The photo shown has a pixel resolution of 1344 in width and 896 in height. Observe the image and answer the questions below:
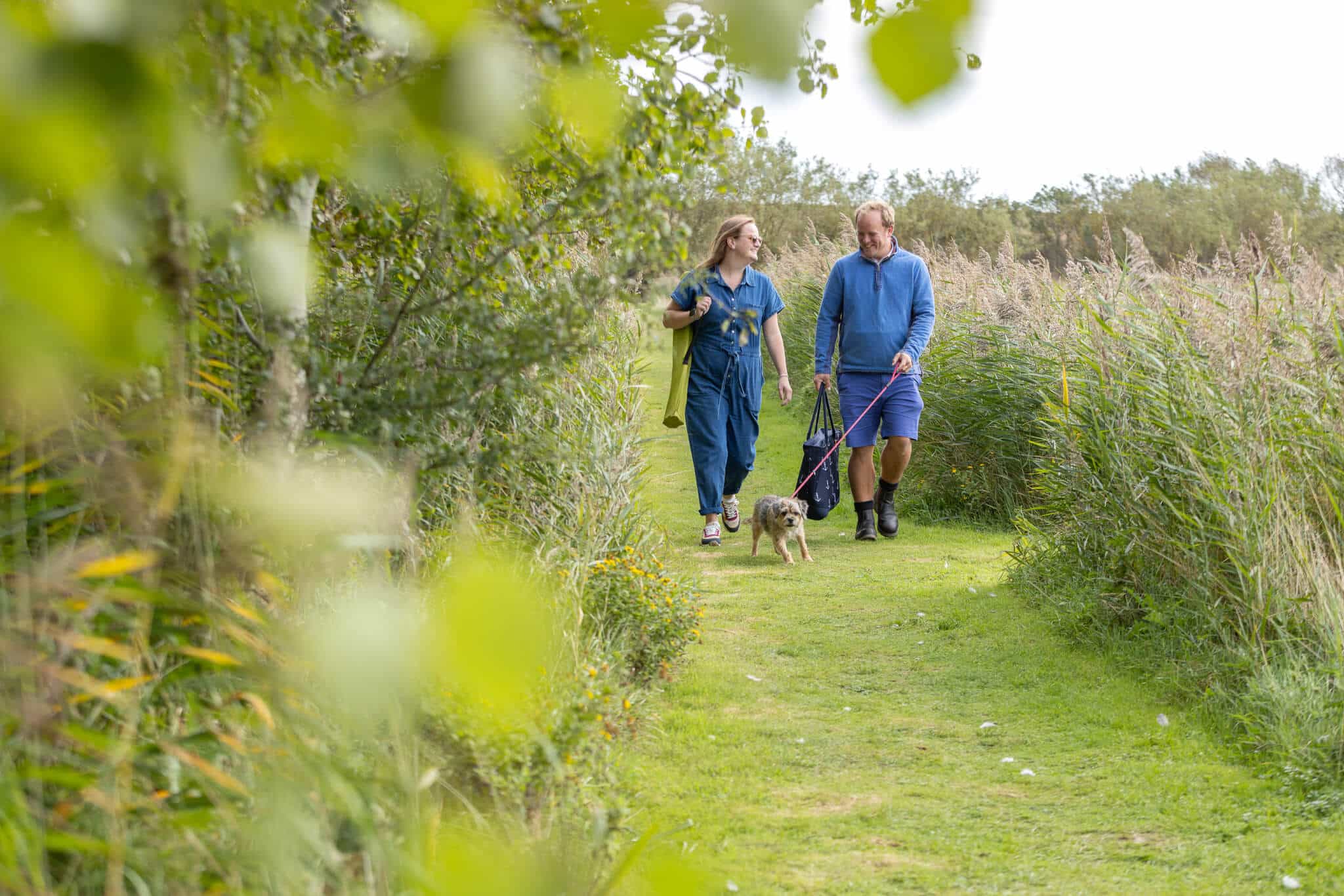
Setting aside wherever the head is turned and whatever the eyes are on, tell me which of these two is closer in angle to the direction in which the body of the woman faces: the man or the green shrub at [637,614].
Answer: the green shrub

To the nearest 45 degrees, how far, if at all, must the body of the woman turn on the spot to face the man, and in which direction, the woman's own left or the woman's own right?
approximately 90° to the woman's own left

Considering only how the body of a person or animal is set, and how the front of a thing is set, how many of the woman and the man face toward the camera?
2

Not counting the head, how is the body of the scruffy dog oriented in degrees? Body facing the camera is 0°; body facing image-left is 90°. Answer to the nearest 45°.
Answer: approximately 315°

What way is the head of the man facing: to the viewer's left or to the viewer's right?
to the viewer's left

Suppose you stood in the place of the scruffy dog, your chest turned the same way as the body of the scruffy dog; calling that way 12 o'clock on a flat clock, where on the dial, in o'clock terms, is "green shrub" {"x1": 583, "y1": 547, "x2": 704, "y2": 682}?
The green shrub is roughly at 2 o'clock from the scruffy dog.

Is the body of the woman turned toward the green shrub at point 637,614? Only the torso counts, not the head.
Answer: yes

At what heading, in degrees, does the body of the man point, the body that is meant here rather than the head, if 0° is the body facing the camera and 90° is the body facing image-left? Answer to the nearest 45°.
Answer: approximately 0°
